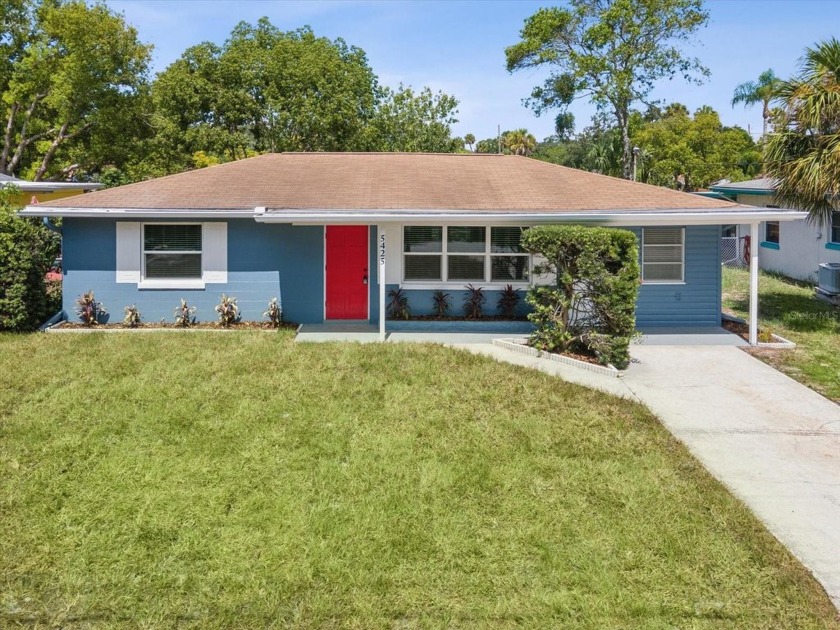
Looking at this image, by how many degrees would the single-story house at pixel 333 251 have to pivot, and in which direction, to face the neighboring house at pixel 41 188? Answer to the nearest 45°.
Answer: approximately 135° to its right

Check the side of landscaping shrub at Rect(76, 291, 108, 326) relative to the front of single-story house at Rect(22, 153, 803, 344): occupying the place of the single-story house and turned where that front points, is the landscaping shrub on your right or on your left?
on your right

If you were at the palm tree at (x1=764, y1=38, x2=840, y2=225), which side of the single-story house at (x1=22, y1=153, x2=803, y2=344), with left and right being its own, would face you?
left

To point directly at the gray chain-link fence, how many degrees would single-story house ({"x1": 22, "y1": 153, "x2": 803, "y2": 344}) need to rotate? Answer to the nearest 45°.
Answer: approximately 135° to its left

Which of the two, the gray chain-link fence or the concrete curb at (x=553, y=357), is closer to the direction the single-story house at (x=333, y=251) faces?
the concrete curb

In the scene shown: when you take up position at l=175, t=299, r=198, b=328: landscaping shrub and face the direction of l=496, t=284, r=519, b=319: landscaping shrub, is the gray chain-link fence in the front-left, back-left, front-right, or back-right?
front-left

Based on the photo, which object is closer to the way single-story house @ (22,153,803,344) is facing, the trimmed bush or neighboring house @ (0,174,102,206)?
the trimmed bush

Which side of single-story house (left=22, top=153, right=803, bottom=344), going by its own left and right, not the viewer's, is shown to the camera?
front

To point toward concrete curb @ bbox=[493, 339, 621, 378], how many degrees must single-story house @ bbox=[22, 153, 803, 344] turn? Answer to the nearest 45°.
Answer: approximately 45° to its left

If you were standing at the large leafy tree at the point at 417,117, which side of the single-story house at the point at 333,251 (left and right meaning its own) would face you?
back
